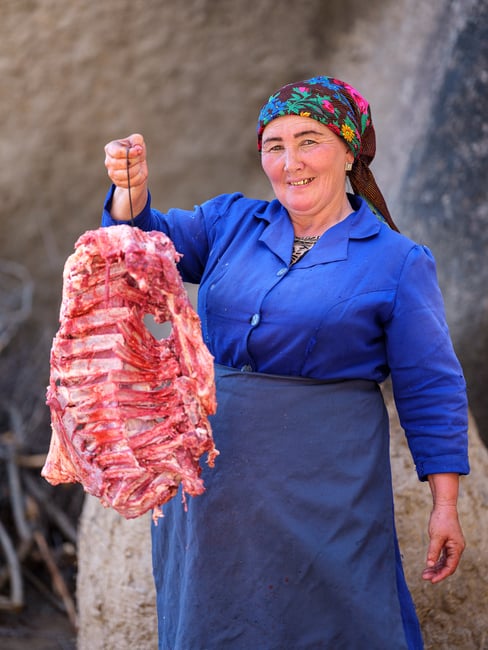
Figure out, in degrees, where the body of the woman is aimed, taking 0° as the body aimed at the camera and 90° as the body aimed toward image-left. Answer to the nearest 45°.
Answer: approximately 45°
